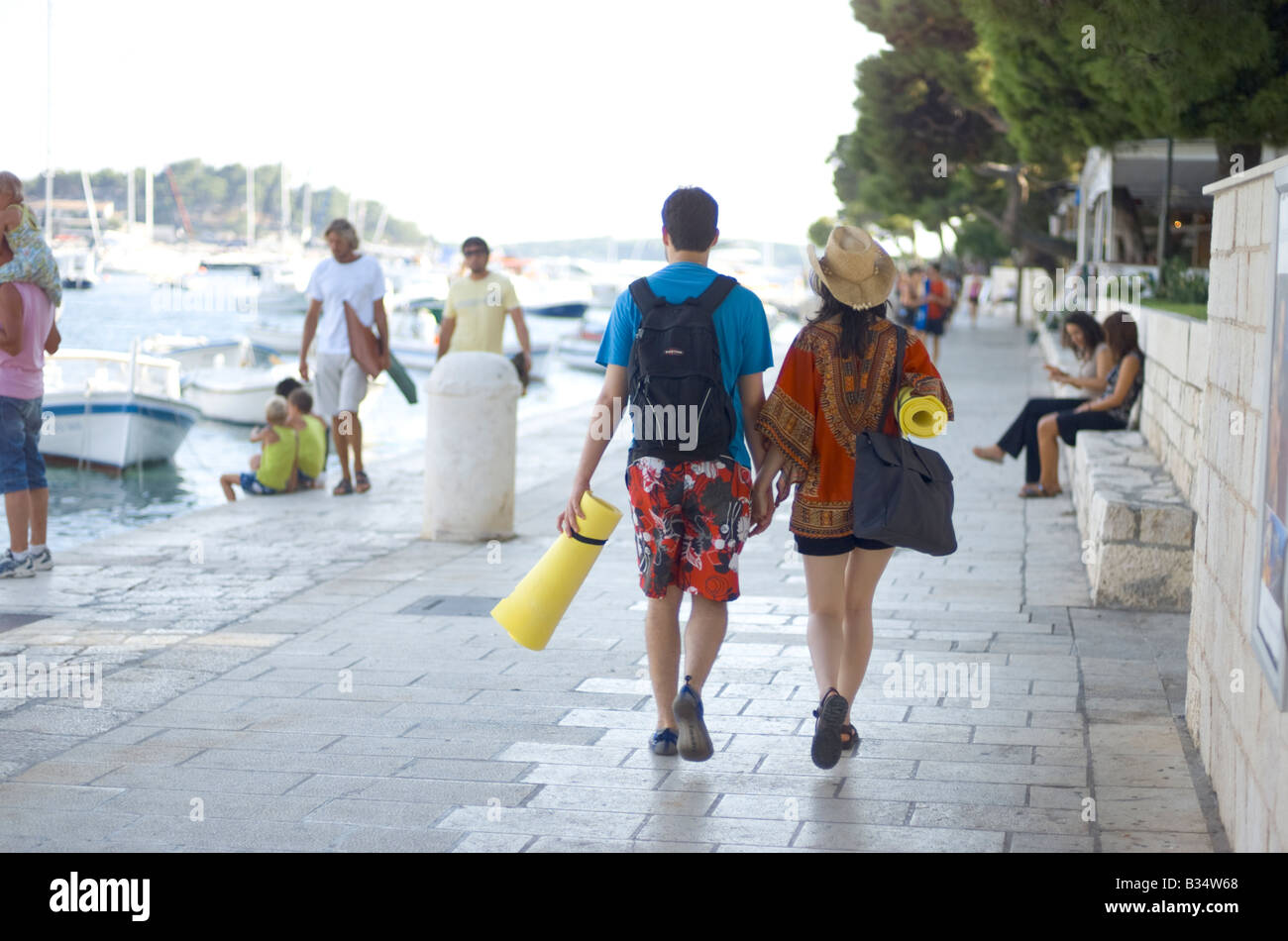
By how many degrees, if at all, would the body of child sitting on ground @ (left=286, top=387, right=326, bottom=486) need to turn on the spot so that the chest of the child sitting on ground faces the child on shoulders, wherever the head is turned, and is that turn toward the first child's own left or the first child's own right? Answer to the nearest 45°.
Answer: approximately 135° to the first child's own left

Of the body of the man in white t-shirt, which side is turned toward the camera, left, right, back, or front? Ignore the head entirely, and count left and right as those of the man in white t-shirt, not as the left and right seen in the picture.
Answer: front

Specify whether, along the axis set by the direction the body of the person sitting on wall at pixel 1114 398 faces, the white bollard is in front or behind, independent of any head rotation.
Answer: in front

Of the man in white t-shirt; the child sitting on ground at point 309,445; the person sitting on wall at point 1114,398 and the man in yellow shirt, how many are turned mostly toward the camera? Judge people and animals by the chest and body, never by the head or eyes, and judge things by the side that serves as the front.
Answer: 2

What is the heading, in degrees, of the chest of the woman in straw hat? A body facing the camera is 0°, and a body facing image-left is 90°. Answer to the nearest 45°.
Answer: approximately 180°

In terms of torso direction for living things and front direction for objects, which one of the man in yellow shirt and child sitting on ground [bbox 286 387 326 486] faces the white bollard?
the man in yellow shirt

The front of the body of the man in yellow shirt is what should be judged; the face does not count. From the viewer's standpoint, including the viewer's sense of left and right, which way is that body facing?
facing the viewer

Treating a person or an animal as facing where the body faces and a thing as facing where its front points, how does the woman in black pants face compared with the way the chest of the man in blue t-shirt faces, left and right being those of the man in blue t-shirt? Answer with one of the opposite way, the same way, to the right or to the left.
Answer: to the left

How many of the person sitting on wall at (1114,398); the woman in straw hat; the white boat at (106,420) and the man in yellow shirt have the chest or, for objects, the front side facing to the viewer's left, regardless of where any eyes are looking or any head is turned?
1

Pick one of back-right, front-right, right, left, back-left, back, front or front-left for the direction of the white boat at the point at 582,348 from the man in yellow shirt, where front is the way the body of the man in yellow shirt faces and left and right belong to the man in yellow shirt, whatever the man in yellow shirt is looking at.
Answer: back

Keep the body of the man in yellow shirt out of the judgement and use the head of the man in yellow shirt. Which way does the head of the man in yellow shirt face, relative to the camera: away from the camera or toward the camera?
toward the camera

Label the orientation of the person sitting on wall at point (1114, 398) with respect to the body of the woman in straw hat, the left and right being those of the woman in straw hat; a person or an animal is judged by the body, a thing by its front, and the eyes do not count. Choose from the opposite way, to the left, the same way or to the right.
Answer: to the left

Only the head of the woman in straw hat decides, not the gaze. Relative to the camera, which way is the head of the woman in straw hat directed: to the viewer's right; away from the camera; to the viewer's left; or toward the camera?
away from the camera

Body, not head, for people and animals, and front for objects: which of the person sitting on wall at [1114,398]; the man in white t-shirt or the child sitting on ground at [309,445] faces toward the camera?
the man in white t-shirt

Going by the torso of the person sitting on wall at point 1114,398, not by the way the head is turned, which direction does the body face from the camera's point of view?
to the viewer's left

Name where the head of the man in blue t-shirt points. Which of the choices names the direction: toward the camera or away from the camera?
away from the camera

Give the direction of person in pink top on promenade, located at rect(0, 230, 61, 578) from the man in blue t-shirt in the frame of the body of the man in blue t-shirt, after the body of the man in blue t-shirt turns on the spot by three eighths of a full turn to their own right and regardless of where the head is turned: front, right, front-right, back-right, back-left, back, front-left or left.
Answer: back

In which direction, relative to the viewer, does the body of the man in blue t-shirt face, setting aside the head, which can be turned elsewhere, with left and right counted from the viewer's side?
facing away from the viewer
